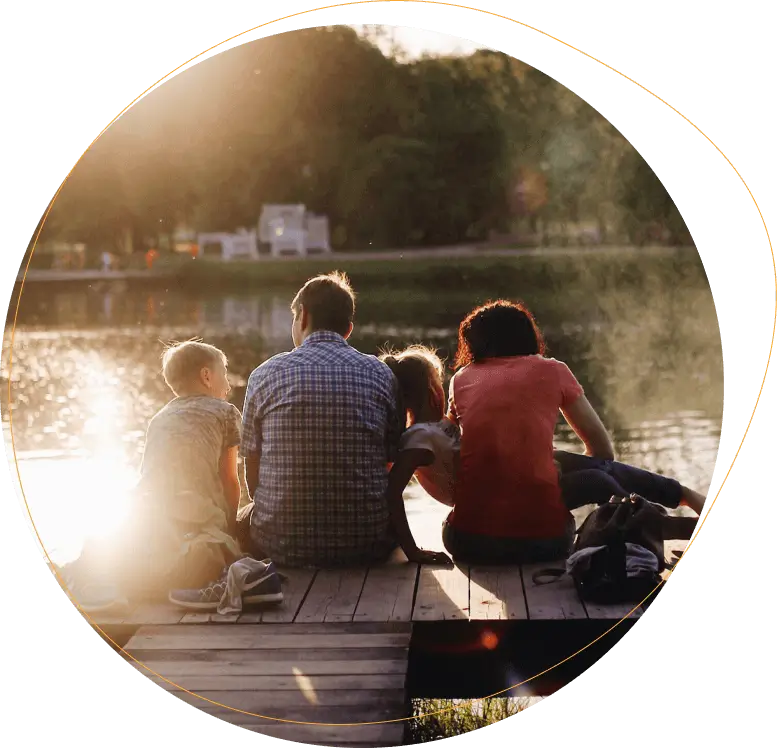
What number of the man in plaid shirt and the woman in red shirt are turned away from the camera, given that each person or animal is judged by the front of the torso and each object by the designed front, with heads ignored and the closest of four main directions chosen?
2

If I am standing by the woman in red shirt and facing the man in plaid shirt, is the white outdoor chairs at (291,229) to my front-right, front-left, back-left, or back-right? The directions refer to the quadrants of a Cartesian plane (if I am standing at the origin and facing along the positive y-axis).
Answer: front-right

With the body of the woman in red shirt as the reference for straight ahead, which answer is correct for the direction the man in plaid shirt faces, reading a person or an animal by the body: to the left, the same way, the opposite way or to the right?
the same way

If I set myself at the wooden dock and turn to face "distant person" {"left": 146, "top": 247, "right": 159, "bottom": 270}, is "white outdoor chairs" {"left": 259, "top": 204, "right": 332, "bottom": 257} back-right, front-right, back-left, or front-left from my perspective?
front-right

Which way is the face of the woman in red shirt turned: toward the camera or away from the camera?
away from the camera

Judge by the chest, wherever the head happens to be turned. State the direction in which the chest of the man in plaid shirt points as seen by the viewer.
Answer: away from the camera

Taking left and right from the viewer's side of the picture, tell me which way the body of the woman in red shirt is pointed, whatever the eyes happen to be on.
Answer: facing away from the viewer

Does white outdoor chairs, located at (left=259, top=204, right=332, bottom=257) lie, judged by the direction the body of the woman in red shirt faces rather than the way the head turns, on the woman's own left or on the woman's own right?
on the woman's own left

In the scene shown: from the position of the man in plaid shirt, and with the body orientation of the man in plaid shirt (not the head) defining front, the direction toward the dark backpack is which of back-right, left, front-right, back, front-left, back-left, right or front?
right

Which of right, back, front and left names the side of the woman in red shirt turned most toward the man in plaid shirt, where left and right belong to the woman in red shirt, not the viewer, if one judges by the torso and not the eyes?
left

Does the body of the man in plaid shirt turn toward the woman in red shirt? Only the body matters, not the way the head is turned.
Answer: no
